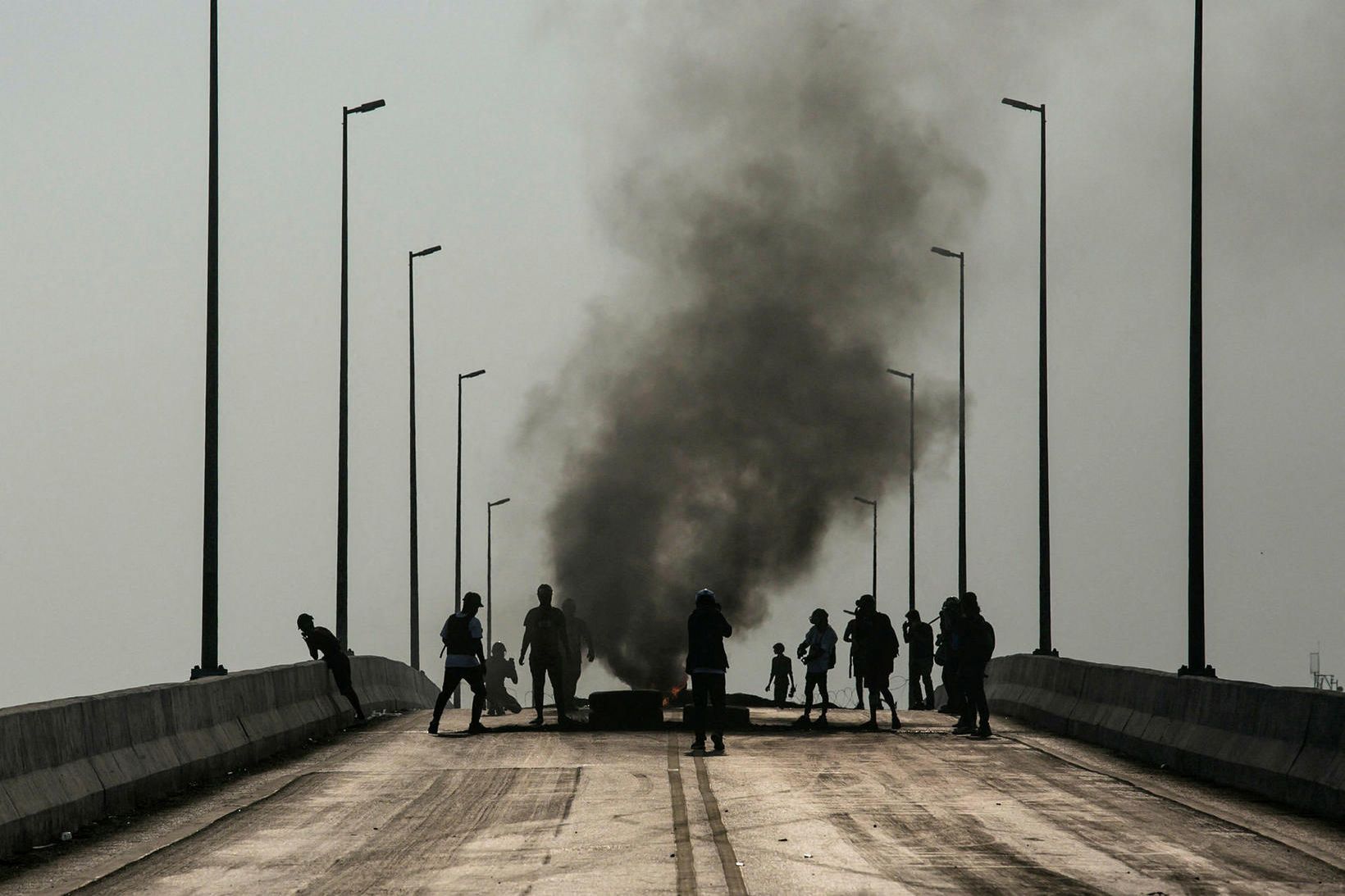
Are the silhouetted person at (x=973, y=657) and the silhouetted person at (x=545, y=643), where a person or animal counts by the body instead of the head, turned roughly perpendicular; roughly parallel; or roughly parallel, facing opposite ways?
roughly perpendicular

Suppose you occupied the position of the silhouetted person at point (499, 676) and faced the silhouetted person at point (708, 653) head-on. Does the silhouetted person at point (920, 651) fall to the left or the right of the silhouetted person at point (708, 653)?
left

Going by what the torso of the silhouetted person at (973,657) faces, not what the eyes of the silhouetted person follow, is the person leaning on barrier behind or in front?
in front

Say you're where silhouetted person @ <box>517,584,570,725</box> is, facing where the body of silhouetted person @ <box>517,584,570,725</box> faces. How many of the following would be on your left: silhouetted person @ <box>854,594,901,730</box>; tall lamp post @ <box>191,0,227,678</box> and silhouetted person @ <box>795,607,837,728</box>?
2

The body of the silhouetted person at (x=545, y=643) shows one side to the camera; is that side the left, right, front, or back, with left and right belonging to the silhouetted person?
front

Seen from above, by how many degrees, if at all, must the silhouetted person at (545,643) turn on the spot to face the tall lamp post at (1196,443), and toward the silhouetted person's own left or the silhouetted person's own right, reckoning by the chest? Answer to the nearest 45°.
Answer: approximately 45° to the silhouetted person's own left

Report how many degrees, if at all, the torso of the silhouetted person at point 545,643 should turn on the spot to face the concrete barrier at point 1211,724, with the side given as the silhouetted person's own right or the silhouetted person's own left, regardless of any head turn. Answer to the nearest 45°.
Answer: approximately 45° to the silhouetted person's own left

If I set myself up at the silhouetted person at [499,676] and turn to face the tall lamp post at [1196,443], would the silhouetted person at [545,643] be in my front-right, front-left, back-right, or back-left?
front-right

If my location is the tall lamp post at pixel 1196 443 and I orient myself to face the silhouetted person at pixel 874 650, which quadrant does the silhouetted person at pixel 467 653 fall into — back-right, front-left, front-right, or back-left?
front-left

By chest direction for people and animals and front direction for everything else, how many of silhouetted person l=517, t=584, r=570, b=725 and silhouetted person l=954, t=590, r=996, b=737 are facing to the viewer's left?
1

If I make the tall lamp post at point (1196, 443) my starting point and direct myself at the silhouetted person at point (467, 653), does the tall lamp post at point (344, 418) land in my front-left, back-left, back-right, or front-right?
front-right

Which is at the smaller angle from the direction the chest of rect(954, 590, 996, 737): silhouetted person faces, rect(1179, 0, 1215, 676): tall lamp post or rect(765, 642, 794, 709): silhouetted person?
the silhouetted person

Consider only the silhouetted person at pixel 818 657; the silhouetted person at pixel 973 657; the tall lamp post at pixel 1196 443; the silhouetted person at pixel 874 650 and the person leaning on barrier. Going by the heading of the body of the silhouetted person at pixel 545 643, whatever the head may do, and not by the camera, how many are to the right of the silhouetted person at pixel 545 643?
1

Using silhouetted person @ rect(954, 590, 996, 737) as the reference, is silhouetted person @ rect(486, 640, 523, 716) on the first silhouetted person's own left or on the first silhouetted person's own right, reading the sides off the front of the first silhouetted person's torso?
on the first silhouetted person's own right

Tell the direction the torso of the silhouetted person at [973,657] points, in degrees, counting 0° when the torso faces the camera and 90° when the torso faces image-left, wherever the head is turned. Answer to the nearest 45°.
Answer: approximately 90°
